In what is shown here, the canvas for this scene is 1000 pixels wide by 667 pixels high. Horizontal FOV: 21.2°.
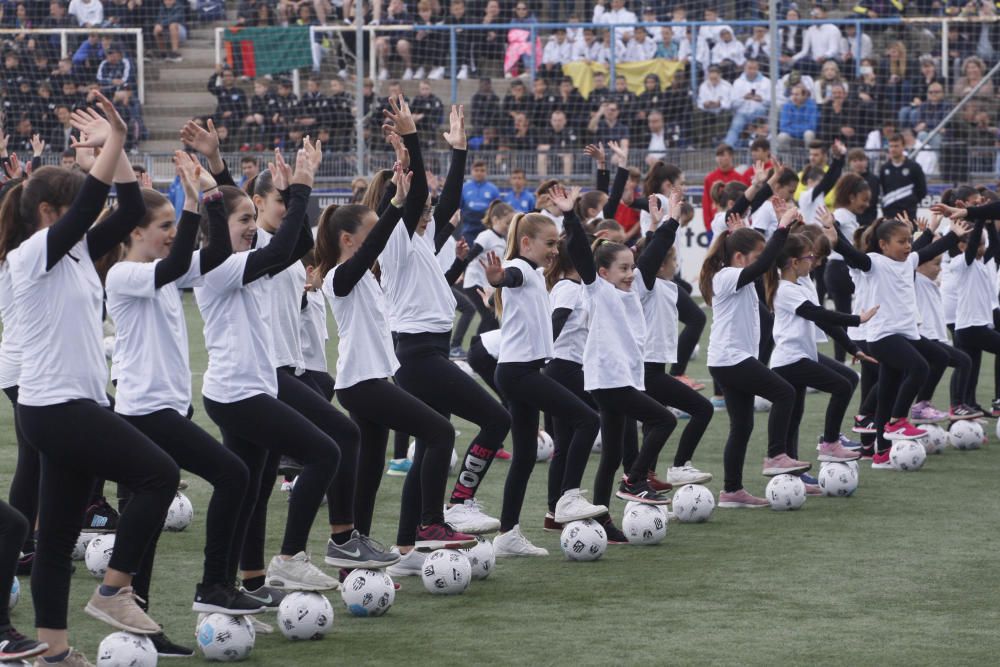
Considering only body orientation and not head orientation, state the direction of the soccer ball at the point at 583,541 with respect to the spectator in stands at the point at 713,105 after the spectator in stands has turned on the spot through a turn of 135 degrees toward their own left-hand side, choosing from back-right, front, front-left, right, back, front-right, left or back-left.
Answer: back-right

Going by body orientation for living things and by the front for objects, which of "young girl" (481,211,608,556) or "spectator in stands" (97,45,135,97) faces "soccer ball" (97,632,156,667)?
the spectator in stands

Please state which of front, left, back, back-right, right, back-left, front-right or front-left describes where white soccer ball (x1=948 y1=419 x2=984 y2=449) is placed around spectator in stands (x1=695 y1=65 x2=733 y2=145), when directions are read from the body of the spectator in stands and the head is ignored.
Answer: front

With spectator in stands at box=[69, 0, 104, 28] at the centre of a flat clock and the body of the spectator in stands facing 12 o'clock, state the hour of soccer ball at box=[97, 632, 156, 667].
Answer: The soccer ball is roughly at 12 o'clock from the spectator in stands.

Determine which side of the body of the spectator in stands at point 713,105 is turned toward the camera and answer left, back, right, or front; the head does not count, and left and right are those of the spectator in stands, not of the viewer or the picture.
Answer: front

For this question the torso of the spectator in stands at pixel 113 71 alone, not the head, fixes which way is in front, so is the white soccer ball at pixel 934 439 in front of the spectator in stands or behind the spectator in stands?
in front

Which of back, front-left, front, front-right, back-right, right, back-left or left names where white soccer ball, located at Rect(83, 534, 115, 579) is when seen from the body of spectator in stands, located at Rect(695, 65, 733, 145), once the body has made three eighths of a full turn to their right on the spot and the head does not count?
back-left

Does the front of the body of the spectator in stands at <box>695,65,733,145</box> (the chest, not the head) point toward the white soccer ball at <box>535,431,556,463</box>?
yes

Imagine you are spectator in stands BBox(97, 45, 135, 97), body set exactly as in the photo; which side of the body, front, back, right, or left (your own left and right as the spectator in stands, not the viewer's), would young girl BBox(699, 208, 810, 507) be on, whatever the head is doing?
front

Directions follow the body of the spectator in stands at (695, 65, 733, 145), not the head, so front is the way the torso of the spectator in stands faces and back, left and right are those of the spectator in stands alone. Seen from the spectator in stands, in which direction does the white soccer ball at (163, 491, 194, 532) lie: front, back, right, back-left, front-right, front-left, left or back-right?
front

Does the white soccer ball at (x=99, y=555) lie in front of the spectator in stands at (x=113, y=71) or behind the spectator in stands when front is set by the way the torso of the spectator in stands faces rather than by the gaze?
in front

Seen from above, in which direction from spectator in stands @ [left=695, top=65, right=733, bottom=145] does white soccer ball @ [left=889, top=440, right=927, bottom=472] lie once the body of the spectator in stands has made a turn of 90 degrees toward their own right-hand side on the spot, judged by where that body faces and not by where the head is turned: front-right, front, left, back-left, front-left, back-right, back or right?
left

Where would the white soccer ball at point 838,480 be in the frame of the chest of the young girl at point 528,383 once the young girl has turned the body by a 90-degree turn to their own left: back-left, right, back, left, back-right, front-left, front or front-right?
front-right

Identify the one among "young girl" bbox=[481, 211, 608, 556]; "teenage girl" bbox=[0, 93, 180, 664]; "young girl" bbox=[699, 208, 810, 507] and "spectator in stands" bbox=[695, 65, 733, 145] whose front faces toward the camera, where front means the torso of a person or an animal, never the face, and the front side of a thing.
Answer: the spectator in stands

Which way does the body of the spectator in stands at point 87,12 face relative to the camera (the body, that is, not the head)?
toward the camera
